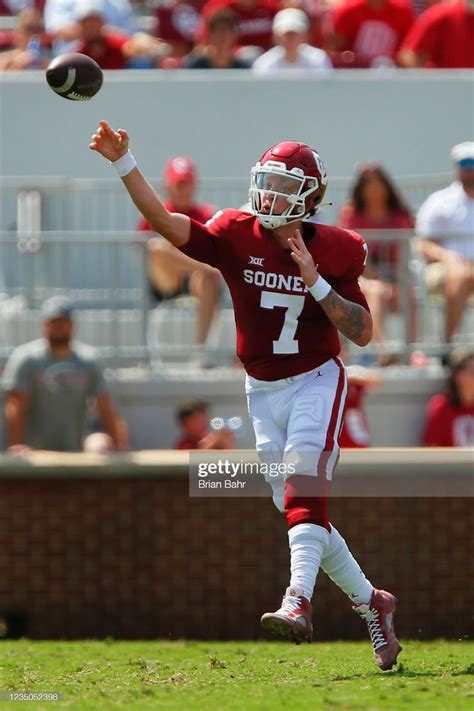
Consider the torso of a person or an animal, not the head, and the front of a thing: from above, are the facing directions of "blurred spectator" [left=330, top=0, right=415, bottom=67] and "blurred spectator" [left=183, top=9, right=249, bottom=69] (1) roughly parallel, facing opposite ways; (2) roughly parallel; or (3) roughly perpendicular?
roughly parallel

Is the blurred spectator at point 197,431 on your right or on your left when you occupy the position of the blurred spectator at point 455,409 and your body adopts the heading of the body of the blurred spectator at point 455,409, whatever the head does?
on your right

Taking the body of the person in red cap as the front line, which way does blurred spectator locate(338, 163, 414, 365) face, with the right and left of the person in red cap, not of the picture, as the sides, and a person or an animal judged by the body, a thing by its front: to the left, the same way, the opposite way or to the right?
the same way

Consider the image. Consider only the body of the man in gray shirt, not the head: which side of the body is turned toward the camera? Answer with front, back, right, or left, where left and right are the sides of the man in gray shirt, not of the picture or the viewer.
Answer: front

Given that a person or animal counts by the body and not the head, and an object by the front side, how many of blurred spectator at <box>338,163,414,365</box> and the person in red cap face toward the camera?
2

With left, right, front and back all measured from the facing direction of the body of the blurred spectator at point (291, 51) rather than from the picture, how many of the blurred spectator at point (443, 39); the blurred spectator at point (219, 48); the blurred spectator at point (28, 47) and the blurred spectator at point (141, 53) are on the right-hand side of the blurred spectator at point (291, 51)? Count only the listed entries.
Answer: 3

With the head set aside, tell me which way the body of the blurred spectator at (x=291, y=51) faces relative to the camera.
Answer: toward the camera

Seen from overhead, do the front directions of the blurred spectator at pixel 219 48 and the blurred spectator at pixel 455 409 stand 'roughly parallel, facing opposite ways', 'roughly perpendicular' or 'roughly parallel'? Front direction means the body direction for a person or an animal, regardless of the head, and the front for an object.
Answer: roughly parallel

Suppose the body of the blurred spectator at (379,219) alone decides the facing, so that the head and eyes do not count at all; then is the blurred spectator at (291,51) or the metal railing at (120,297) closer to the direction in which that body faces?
the metal railing

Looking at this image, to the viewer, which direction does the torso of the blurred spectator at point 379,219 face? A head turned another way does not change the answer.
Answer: toward the camera

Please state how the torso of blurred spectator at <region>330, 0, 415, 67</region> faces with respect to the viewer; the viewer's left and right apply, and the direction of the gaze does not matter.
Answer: facing the viewer

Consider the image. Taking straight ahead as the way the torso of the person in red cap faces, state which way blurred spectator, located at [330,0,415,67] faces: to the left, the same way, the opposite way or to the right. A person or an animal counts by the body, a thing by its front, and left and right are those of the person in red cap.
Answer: the same way

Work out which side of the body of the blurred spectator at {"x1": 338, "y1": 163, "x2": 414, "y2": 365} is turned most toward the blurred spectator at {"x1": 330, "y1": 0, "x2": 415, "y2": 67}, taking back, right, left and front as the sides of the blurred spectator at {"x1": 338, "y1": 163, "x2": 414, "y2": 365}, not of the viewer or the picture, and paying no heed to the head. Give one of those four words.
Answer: back

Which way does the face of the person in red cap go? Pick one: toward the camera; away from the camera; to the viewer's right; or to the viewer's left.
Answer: toward the camera

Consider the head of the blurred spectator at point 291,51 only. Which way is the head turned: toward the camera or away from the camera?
toward the camera

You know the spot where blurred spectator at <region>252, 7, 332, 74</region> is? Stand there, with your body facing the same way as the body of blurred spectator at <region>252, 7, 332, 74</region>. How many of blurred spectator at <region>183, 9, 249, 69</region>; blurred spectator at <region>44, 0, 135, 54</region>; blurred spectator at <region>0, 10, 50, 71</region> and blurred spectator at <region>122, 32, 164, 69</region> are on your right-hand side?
4

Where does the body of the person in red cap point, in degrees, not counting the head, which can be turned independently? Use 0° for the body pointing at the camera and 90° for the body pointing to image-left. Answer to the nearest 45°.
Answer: approximately 0°
